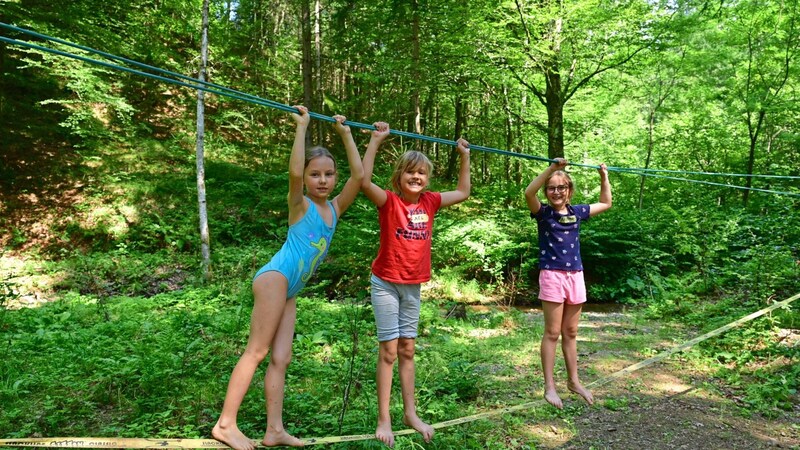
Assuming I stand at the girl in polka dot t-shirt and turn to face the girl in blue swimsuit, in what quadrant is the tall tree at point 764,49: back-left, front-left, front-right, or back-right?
back-right

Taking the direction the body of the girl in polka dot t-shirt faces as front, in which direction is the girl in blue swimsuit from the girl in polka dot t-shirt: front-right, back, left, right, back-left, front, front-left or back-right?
front-right

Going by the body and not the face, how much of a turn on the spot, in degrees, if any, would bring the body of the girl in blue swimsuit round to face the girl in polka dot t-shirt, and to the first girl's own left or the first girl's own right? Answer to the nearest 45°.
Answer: approximately 45° to the first girl's own left

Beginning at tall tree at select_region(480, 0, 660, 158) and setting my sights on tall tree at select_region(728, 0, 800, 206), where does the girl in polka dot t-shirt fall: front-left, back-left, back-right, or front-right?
back-right

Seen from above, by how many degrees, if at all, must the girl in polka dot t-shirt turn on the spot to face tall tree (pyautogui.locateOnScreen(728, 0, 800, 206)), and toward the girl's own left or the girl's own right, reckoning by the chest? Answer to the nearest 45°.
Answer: approximately 135° to the girl's own left

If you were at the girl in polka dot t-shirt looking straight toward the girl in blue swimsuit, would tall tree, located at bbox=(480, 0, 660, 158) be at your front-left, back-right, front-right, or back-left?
back-right

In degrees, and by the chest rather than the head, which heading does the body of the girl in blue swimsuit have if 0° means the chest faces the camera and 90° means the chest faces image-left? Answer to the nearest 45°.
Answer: approximately 315°

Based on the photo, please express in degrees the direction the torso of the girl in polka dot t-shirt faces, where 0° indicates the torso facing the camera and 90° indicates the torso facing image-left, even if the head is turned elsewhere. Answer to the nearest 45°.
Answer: approximately 0°

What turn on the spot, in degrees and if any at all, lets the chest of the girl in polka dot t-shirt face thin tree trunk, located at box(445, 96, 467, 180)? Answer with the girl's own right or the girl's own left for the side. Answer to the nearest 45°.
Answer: approximately 180°

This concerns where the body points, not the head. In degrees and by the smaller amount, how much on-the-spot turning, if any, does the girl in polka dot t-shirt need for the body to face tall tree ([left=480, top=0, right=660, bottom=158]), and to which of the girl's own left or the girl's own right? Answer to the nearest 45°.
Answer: approximately 180°

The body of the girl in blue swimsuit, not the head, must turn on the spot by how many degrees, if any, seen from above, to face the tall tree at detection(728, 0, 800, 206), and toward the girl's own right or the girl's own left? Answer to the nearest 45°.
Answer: approximately 90° to the girl's own left

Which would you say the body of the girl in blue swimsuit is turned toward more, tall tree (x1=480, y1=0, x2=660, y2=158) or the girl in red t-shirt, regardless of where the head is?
the girl in red t-shirt

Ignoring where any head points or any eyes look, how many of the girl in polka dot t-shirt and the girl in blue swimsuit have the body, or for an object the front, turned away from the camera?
0
